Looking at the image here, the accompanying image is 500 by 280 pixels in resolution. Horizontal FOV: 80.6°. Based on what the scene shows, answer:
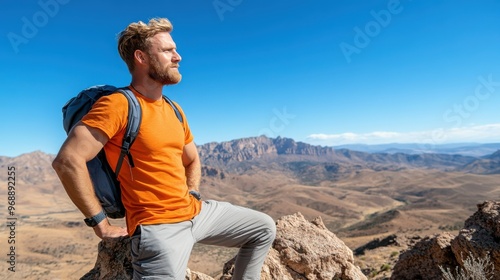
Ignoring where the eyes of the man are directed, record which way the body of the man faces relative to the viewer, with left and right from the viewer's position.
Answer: facing the viewer and to the right of the viewer

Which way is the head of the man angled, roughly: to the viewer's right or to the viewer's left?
to the viewer's right
